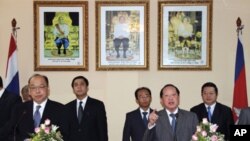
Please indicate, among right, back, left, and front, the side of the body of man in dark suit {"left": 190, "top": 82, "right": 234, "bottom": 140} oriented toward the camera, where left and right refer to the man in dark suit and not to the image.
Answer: front

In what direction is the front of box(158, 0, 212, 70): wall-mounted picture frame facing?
toward the camera

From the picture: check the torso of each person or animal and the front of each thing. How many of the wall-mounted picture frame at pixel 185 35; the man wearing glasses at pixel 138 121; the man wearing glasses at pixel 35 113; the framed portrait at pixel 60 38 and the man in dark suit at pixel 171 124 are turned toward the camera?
5

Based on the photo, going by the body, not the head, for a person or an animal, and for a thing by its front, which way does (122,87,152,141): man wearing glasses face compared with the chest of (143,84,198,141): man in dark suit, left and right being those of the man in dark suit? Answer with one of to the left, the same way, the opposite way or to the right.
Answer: the same way

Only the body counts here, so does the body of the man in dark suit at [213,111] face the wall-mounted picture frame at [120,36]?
no

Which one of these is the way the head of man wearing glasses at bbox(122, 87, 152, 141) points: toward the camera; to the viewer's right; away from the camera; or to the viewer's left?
toward the camera

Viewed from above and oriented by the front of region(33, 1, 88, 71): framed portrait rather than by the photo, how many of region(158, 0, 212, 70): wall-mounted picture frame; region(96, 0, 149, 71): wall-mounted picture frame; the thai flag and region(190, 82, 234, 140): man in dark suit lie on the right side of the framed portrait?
1

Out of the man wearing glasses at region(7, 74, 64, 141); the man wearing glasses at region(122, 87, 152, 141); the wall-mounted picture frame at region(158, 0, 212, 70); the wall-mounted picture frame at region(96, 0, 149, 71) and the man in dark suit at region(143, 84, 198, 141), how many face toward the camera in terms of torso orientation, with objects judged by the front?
5

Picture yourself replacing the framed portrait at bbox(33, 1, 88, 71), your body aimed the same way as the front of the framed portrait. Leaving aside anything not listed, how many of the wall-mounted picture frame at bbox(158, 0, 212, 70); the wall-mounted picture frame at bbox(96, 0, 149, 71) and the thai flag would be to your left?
2

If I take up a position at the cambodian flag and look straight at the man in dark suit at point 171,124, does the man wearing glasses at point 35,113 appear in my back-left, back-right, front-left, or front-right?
front-right

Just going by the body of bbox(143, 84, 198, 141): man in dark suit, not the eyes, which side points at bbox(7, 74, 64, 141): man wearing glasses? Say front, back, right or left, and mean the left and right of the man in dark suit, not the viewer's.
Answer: right

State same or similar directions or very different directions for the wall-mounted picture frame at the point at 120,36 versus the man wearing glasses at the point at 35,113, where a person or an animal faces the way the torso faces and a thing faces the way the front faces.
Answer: same or similar directions

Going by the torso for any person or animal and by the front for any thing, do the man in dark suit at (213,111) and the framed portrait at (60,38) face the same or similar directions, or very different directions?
same or similar directions

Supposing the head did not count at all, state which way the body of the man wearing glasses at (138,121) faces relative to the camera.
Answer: toward the camera

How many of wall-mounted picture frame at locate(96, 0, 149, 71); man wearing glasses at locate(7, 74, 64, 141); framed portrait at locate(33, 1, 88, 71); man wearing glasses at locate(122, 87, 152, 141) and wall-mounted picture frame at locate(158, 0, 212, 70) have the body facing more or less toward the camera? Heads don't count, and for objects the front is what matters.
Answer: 5

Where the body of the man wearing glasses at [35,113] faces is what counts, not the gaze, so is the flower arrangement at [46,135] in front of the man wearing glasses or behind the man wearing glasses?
in front

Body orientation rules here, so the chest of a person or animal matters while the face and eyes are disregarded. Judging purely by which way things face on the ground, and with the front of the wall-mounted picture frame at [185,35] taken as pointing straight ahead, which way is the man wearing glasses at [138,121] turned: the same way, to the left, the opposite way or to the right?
the same way
